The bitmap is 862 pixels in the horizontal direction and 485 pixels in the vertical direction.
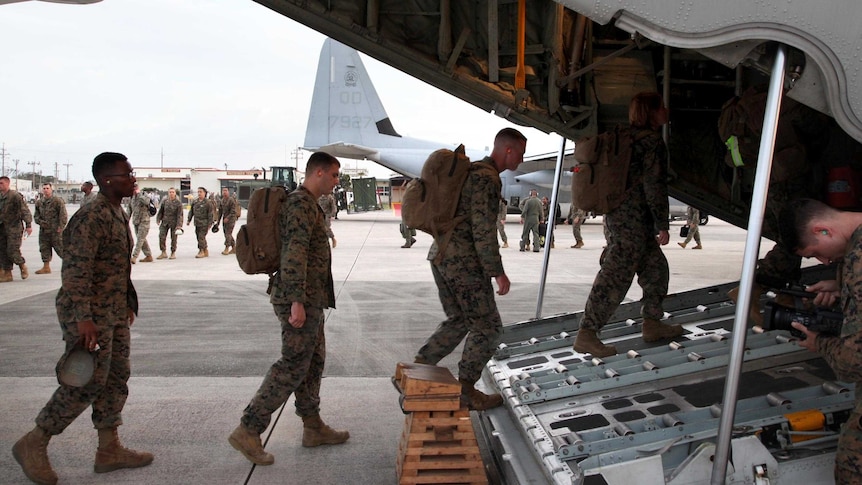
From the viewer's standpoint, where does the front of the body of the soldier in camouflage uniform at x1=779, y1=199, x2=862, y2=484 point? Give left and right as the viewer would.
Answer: facing to the left of the viewer

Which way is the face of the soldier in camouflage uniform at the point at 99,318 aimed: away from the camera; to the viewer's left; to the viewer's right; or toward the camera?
to the viewer's right

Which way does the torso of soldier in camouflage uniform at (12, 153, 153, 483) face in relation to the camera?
to the viewer's right

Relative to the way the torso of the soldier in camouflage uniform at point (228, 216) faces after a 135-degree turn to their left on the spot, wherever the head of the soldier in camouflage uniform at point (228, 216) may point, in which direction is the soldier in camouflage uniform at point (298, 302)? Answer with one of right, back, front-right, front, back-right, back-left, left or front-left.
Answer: right

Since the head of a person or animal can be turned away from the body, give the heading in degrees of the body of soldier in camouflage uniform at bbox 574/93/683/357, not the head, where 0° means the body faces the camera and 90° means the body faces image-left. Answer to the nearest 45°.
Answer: approximately 270°

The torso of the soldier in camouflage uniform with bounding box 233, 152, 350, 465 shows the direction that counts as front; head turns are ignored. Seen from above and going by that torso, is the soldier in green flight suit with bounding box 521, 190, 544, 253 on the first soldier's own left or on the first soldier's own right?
on the first soldier's own left

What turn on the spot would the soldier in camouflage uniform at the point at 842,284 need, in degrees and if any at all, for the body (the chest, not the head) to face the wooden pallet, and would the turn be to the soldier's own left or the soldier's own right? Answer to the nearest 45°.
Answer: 0° — they already face it

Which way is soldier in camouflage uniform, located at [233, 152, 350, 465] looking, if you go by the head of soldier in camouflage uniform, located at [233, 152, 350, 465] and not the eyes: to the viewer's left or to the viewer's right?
to the viewer's right

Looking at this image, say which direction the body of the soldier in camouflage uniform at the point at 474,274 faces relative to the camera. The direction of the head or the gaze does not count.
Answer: to the viewer's right

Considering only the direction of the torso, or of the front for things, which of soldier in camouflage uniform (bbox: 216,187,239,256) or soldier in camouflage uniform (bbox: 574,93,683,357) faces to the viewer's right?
soldier in camouflage uniform (bbox: 574,93,683,357)

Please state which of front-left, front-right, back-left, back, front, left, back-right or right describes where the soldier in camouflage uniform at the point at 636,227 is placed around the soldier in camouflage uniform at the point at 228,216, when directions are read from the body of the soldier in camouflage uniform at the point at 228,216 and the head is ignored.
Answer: front-left

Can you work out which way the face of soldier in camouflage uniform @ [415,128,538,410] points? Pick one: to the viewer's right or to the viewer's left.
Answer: to the viewer's right

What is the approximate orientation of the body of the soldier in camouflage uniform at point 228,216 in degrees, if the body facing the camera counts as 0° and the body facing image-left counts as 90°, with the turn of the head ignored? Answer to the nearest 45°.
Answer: approximately 45°

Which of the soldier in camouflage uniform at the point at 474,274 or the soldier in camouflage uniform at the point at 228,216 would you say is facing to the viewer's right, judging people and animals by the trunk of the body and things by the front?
the soldier in camouflage uniform at the point at 474,274

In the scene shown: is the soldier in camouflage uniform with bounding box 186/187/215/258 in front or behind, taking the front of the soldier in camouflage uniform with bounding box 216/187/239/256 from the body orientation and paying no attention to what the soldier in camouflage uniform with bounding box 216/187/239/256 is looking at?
in front

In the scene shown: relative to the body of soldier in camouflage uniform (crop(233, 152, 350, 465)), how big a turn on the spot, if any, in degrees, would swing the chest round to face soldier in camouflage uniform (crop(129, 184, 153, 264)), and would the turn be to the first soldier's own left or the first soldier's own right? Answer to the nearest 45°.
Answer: approximately 90° to the first soldier's own left
